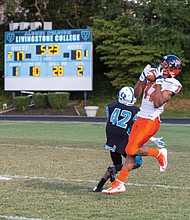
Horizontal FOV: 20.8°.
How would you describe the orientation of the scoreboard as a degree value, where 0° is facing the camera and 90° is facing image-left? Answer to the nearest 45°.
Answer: approximately 0°
